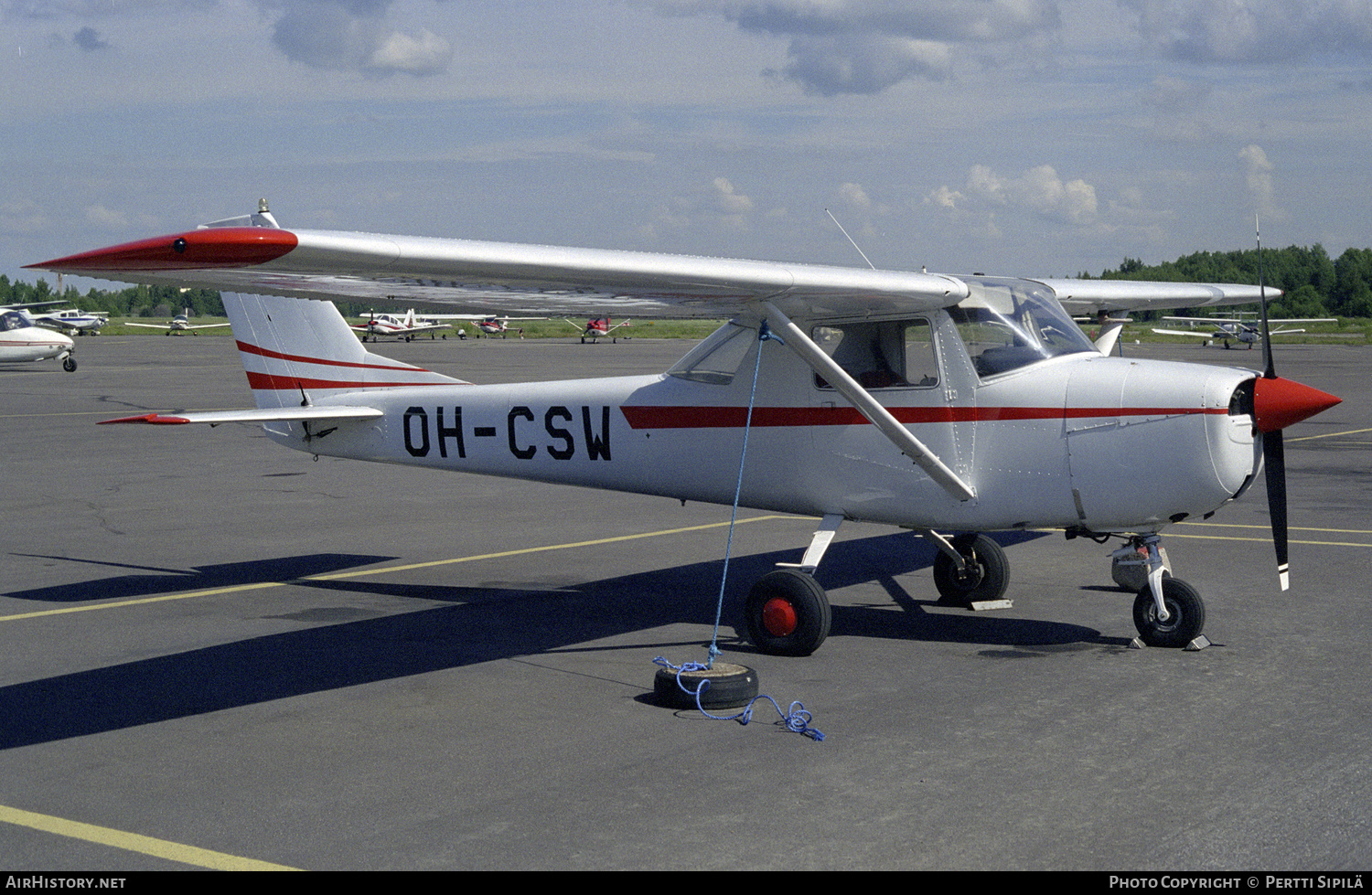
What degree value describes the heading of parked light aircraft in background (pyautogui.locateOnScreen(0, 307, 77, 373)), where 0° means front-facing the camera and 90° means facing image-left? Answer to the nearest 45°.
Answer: approximately 270°

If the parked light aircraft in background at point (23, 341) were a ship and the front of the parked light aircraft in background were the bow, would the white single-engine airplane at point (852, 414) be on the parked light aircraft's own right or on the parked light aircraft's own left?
on the parked light aircraft's own right

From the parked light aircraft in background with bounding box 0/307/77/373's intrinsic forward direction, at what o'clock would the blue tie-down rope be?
The blue tie-down rope is roughly at 3 o'clock from the parked light aircraft in background.

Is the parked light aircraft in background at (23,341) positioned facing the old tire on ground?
no
